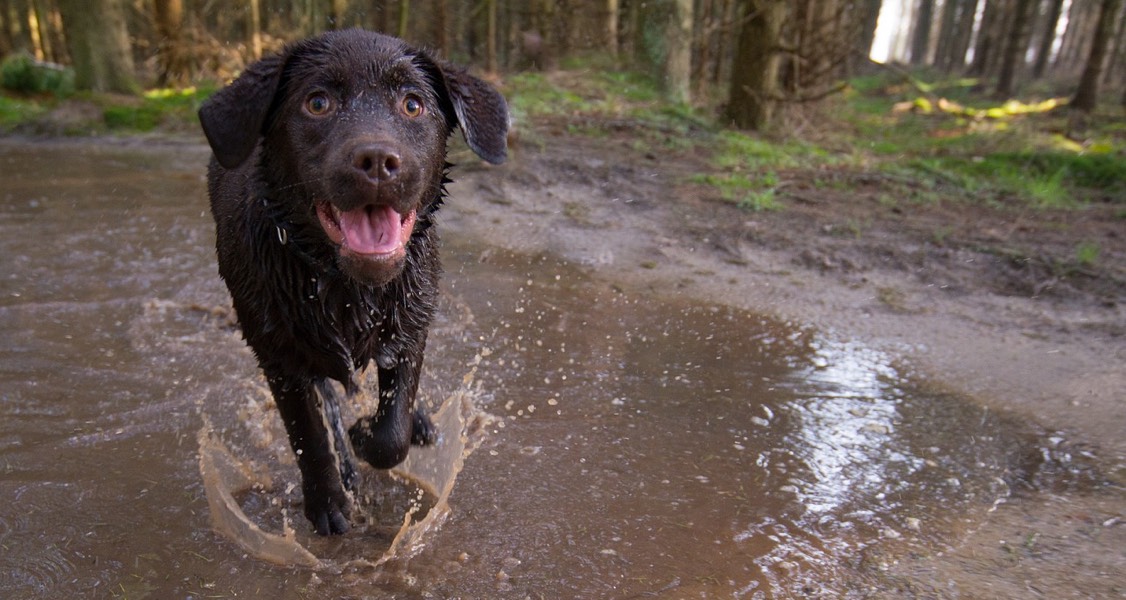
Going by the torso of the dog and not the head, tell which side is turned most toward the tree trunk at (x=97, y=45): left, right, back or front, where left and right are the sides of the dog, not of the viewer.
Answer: back

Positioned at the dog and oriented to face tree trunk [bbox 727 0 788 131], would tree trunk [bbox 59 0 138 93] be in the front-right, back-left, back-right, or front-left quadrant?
front-left

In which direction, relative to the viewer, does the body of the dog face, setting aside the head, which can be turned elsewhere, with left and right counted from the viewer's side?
facing the viewer

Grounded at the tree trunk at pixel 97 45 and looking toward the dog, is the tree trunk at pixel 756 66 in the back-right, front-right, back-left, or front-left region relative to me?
front-left

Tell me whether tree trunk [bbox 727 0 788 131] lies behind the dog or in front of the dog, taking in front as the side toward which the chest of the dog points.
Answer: behind

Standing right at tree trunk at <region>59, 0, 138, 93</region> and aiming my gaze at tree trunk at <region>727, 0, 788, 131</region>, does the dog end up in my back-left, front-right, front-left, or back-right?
front-right
